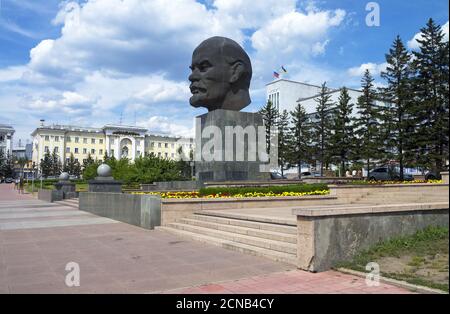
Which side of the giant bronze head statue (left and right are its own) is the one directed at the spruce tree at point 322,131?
back

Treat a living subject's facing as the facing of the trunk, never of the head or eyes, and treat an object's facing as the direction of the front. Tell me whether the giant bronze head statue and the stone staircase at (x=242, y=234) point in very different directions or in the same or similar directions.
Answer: same or similar directions

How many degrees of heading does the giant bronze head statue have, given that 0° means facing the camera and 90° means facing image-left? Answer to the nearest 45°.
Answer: approximately 45°

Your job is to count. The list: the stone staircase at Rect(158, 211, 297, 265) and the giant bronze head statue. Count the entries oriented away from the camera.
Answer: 0

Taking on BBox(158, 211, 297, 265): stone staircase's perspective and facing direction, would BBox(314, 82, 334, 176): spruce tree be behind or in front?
behind

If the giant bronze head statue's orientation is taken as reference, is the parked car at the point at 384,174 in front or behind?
behind

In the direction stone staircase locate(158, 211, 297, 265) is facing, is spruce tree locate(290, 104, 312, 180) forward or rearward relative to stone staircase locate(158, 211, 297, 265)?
rearward

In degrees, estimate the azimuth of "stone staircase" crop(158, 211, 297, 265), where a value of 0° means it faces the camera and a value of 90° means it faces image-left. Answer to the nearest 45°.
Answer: approximately 45°

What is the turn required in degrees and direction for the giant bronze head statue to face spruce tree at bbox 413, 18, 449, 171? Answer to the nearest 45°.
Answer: approximately 180°

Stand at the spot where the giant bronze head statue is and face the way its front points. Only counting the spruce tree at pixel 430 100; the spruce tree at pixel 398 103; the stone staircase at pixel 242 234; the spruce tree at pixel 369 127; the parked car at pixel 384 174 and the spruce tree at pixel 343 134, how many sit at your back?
5

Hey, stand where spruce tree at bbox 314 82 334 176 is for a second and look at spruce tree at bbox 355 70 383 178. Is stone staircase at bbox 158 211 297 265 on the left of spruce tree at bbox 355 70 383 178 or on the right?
right

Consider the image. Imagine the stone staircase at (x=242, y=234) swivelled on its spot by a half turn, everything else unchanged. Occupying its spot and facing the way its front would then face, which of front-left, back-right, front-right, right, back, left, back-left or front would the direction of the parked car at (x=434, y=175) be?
front

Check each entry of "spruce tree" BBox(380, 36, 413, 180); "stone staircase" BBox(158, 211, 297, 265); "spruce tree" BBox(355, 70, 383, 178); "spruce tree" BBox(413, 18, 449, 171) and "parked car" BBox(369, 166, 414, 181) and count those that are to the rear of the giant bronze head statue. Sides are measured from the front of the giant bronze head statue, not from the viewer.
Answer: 4

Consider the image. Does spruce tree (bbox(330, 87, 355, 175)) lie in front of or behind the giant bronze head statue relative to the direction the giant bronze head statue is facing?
behind

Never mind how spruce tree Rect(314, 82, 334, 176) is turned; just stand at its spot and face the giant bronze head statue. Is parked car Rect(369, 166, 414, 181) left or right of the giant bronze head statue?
left

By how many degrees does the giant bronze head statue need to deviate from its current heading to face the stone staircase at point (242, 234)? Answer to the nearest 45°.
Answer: approximately 45° to its left
